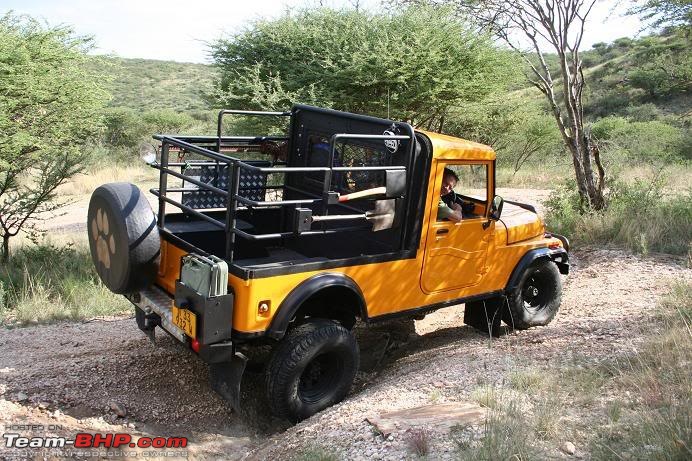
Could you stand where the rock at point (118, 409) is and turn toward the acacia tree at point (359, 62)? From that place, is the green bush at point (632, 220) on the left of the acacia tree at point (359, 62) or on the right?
right

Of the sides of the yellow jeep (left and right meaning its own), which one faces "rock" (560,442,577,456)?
right

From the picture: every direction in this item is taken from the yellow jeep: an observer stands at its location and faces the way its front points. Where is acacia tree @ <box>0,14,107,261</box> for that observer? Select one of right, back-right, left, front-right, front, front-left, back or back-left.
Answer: left

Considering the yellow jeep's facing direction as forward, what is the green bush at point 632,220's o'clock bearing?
The green bush is roughly at 12 o'clock from the yellow jeep.

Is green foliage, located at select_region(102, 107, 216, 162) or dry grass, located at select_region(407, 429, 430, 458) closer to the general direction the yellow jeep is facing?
the green foliage

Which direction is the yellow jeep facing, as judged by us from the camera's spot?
facing away from the viewer and to the right of the viewer

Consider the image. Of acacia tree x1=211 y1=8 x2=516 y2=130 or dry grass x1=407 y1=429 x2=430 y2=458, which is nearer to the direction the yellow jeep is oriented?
the acacia tree

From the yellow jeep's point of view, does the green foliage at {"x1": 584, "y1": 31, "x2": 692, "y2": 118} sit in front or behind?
in front

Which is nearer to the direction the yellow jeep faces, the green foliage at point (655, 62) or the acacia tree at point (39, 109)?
the green foliage

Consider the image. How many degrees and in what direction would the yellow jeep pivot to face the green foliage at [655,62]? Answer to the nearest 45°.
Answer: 0° — it already faces it

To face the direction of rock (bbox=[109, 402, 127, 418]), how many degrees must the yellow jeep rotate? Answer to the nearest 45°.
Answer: approximately 180°

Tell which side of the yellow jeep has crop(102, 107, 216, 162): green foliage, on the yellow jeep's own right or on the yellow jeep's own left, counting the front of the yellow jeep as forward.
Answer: on the yellow jeep's own left

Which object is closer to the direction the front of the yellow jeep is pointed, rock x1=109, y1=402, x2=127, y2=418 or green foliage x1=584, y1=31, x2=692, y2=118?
the green foliage
